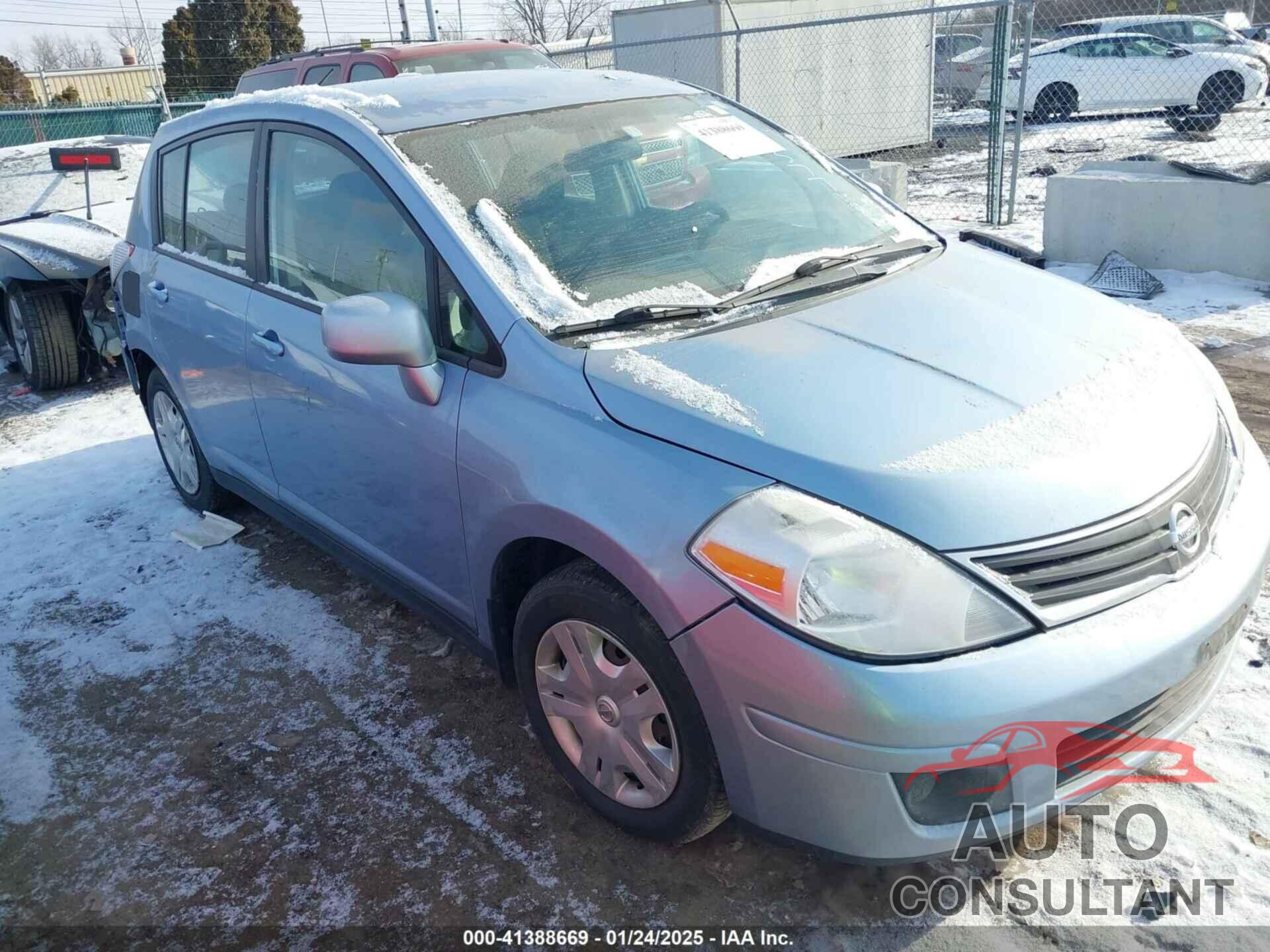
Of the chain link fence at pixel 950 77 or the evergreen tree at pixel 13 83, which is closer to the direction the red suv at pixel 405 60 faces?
the chain link fence

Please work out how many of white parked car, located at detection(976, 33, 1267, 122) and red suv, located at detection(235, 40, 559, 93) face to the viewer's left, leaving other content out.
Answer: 0

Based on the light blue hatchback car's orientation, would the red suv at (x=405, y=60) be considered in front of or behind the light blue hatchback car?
behind

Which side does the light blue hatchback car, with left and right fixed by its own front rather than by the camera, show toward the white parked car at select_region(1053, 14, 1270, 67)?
left

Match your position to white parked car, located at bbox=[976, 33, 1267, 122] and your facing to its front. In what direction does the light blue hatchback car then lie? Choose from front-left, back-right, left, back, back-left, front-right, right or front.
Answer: right

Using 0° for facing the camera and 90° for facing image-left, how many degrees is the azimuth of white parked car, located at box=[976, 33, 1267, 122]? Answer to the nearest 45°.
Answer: approximately 270°

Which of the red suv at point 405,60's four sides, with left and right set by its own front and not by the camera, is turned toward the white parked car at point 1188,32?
left

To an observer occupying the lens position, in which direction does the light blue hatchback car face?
facing the viewer and to the right of the viewer

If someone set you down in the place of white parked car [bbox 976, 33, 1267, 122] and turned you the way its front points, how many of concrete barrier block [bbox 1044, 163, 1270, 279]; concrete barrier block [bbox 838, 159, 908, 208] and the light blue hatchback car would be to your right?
3
